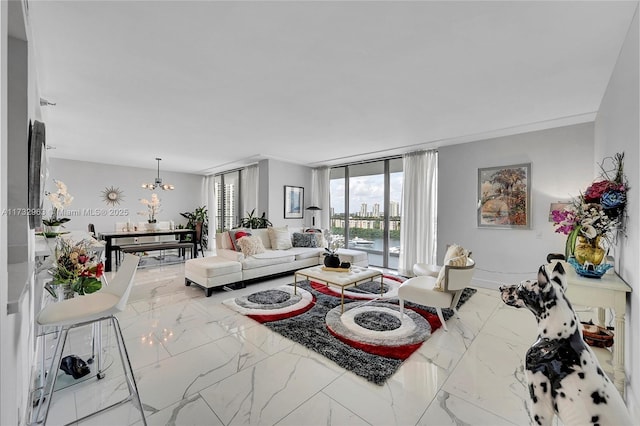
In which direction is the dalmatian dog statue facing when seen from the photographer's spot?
facing to the left of the viewer

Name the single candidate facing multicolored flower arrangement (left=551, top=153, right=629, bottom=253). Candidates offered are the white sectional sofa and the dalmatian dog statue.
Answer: the white sectional sofa

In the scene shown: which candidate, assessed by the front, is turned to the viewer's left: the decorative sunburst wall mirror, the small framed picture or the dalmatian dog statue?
the dalmatian dog statue

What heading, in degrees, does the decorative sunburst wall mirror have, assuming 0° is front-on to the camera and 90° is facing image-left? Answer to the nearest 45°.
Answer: approximately 0°

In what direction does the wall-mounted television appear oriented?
to the viewer's right

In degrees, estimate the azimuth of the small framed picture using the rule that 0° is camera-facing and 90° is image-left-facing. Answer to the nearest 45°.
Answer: approximately 315°
